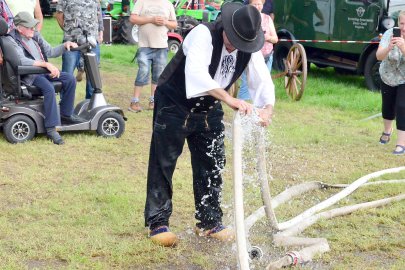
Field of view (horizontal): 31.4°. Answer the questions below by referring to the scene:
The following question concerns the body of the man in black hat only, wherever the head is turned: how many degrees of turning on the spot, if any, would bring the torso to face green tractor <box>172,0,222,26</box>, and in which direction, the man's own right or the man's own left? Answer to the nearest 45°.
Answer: approximately 135° to the man's own left

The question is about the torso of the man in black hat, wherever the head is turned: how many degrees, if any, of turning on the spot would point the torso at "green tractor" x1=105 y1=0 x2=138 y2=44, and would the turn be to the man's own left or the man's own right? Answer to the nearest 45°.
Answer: approximately 135° to the man's own left

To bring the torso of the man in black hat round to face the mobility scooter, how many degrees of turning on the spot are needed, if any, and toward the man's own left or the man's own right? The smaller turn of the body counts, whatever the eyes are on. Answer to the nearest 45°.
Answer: approximately 180°

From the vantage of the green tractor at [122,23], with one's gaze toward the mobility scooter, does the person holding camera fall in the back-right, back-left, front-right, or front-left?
front-left

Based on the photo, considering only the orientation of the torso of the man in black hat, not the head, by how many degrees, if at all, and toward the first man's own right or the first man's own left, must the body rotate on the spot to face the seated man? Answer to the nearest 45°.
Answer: approximately 180°

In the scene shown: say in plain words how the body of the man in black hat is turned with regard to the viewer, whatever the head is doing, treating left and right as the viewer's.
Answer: facing the viewer and to the right of the viewer

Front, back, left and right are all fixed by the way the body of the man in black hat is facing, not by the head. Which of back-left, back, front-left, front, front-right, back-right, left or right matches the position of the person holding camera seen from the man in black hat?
left

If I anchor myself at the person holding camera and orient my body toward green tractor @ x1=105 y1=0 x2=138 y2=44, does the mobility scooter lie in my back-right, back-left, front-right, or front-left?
front-left

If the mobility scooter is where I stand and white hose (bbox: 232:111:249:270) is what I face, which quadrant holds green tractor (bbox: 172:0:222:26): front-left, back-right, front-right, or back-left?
back-left
